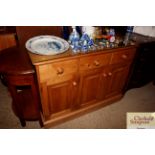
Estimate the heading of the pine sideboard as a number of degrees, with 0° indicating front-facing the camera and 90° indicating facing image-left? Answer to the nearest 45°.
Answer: approximately 315°
